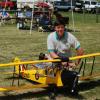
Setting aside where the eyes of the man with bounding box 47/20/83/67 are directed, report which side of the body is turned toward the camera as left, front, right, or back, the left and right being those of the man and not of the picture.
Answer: front
